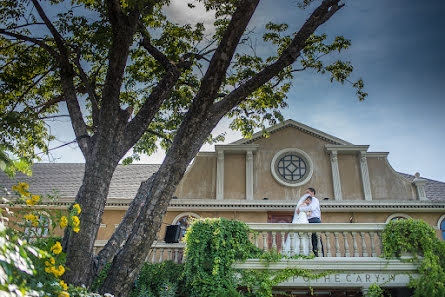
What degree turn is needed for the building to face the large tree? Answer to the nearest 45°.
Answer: approximately 45° to its right

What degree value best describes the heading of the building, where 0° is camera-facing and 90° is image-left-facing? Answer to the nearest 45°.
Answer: approximately 0°
